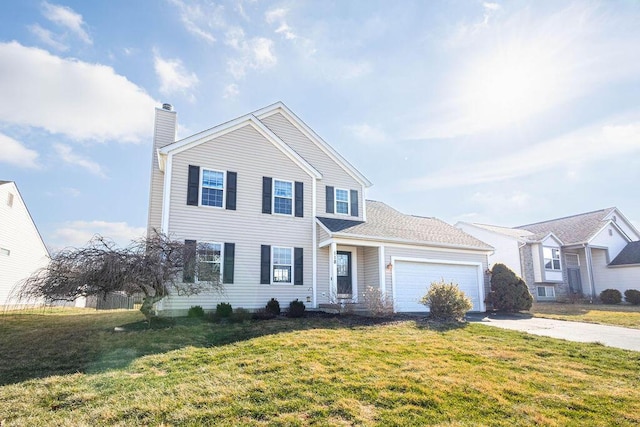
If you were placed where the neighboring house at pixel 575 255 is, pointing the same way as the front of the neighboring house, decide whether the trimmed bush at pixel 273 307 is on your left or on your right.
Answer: on your right

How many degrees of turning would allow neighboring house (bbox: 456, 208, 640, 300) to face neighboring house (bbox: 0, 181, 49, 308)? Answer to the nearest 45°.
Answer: approximately 90° to its right

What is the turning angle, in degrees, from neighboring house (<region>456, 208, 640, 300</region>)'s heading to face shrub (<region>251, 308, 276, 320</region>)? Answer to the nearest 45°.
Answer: approximately 90° to its right

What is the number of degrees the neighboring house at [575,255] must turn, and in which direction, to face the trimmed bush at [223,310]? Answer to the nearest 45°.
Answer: approximately 90° to its right

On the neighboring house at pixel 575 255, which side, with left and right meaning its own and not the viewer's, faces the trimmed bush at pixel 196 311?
right

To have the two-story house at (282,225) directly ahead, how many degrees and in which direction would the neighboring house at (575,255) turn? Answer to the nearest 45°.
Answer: approximately 90° to its right

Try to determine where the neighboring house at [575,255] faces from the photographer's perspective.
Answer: facing the viewer and to the right of the viewer

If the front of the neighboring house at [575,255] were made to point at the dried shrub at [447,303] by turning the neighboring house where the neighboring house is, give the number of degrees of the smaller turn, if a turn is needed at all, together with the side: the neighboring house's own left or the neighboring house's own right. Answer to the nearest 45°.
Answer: approximately 45° to the neighboring house's own right

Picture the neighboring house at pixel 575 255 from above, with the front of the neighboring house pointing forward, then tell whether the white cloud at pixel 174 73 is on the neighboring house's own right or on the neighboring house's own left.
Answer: on the neighboring house's own right

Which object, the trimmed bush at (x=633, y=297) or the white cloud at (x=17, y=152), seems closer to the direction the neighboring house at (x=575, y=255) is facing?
the trimmed bush

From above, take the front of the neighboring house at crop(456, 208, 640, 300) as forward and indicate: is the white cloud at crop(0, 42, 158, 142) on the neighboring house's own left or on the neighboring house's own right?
on the neighboring house's own right

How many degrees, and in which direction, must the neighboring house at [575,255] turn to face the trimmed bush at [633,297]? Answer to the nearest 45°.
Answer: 0° — it already faces it

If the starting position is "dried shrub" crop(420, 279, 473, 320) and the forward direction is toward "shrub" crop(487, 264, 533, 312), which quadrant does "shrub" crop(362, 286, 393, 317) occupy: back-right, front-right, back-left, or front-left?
back-left

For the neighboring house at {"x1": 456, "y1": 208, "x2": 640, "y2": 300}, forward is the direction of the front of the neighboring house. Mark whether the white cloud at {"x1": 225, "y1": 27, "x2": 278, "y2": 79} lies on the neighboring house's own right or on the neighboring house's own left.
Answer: on the neighboring house's own right
